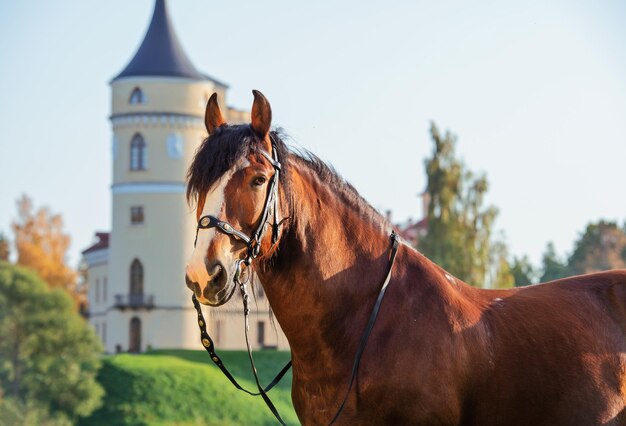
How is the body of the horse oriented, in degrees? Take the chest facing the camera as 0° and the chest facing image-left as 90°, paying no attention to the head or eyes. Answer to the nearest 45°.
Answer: approximately 90°
